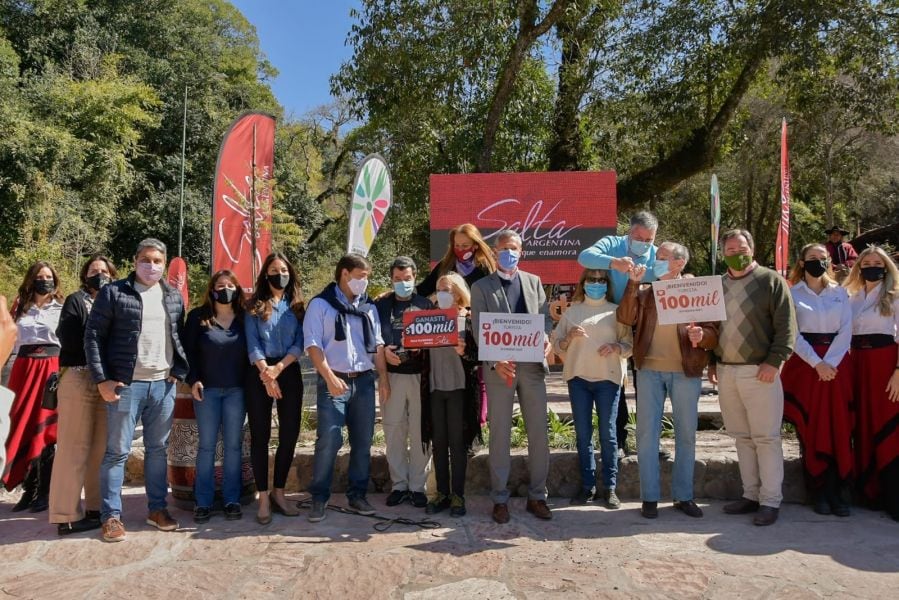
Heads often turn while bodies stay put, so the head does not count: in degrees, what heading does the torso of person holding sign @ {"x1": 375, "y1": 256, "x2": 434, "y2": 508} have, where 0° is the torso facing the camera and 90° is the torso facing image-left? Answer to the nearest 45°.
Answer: approximately 0°

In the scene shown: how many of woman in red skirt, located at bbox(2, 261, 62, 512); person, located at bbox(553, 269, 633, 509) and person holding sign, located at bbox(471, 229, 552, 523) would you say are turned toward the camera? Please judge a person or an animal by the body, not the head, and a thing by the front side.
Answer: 3

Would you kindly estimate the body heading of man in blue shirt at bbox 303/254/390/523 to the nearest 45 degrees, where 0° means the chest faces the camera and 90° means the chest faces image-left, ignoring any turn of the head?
approximately 315°

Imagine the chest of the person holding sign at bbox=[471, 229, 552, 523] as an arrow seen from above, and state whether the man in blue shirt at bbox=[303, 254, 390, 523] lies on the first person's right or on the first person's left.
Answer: on the first person's right
